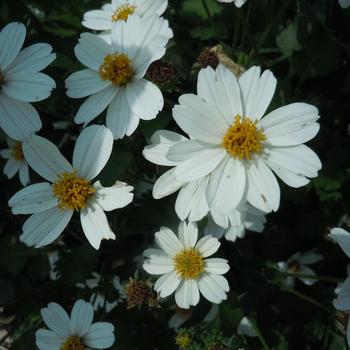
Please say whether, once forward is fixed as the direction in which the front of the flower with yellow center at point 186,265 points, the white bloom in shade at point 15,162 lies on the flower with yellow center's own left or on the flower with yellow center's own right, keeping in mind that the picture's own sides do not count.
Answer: on the flower with yellow center's own right

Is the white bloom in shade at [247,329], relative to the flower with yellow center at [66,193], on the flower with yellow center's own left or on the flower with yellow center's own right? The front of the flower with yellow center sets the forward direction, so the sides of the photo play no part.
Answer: on the flower with yellow center's own left

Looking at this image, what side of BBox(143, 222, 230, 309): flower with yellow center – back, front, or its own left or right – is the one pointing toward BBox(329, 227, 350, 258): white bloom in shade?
left

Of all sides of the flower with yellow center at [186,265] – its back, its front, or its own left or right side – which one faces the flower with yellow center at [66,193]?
right

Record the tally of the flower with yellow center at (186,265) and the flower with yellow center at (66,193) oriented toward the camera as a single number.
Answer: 2

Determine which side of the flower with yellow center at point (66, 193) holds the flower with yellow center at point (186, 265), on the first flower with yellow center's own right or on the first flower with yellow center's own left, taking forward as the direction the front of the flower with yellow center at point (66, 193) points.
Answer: on the first flower with yellow center's own left
